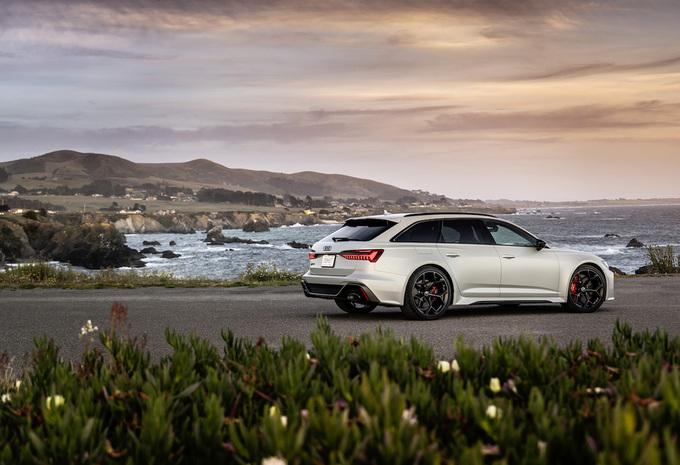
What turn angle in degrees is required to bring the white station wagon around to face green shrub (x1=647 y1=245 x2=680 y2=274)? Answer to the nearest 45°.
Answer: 0° — it already faces it

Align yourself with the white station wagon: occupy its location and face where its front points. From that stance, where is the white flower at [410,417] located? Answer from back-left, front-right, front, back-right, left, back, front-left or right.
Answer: back-right

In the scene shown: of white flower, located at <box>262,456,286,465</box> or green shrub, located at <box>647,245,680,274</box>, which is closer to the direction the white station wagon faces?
the green shrub

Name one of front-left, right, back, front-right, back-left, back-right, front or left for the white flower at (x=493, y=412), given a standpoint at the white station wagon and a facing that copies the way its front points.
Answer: back-right

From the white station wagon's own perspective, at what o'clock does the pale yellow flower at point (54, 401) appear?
The pale yellow flower is roughly at 5 o'clock from the white station wagon.

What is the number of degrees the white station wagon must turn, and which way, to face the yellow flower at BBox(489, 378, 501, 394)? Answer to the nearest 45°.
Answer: approximately 135° to its right

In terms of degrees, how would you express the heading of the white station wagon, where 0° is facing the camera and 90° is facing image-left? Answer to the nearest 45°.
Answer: approximately 225°

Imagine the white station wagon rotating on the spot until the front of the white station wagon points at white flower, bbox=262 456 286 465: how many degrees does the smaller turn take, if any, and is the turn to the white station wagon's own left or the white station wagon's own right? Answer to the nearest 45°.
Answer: approximately 135° to the white station wagon's own right

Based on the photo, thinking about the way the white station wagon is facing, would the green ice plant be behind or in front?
behind
